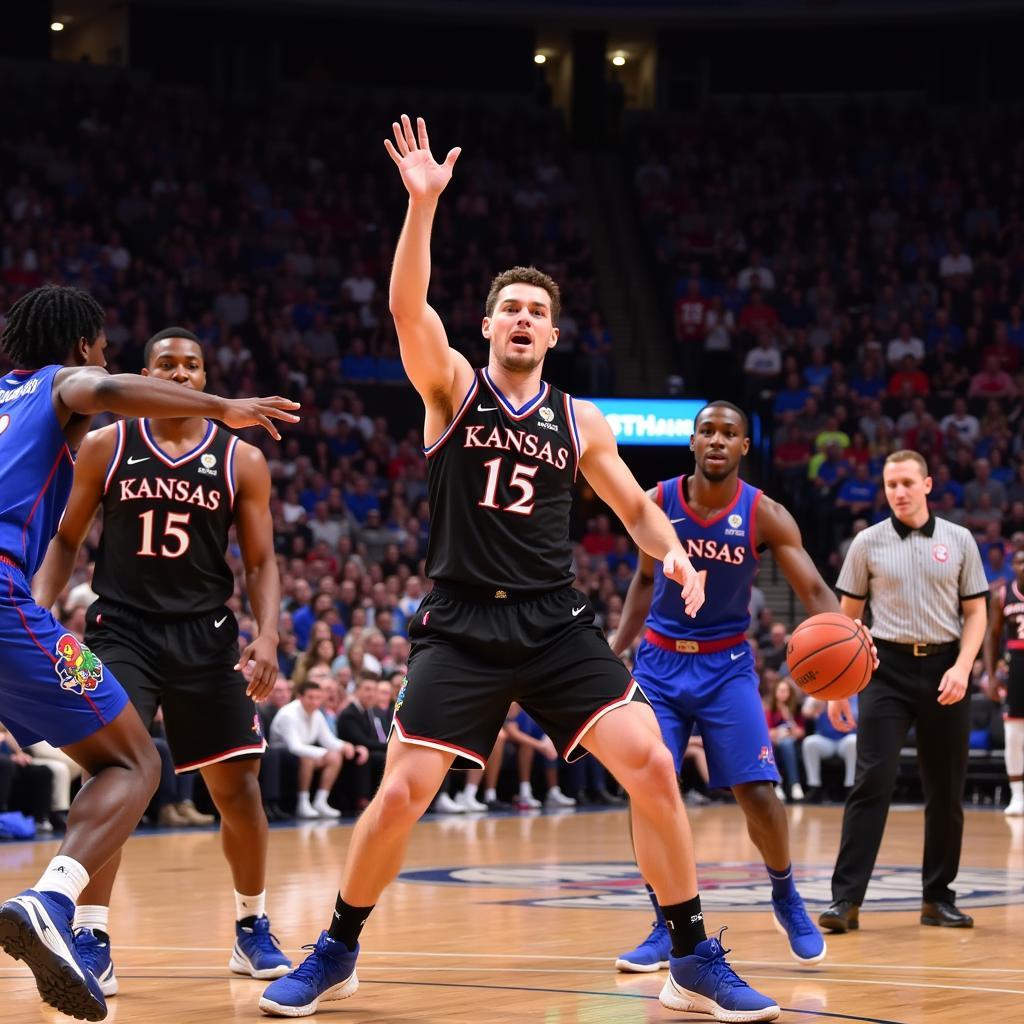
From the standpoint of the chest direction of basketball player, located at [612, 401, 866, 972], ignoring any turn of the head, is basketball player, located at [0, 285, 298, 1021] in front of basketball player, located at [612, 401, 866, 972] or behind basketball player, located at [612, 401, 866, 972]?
in front

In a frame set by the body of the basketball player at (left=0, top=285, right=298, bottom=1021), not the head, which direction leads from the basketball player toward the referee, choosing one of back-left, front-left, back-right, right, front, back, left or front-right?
front

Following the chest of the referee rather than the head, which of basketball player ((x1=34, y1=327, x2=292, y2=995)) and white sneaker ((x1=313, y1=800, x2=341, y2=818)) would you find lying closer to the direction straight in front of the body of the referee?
the basketball player

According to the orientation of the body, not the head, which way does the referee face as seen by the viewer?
toward the camera

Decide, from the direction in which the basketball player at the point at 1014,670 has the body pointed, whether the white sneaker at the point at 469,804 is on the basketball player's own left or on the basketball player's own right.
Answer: on the basketball player's own right

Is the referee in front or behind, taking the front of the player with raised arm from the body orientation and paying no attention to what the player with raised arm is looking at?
behind

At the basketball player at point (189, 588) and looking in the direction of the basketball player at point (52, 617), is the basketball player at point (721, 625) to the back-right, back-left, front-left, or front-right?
back-left

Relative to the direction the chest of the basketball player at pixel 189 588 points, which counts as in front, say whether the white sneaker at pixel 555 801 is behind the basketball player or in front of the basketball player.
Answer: behind

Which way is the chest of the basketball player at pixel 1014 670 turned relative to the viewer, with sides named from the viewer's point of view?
facing the viewer
